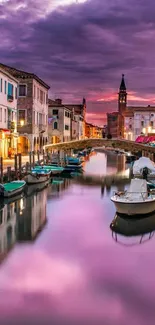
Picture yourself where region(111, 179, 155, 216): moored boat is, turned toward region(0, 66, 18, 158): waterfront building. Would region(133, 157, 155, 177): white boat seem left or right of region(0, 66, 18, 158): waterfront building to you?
right

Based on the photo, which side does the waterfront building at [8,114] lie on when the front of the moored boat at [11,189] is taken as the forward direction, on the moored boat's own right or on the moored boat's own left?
on the moored boat's own left

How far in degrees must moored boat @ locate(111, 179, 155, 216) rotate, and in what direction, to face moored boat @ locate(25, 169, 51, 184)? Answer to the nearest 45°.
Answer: approximately 90° to its right

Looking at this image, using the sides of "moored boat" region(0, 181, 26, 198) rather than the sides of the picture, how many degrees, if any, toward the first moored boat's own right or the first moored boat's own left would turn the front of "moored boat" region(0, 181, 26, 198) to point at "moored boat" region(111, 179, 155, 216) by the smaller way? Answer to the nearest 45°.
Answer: approximately 90° to the first moored boat's own right

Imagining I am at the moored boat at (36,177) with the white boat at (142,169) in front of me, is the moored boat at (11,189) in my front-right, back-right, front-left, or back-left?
back-right

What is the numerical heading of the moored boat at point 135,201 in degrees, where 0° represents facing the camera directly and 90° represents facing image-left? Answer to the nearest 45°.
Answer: approximately 45°

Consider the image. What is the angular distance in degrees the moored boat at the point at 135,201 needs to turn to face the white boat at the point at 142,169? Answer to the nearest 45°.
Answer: approximately 135° to its right

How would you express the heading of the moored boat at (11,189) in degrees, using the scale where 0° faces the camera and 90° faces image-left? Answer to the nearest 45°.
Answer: approximately 225°
